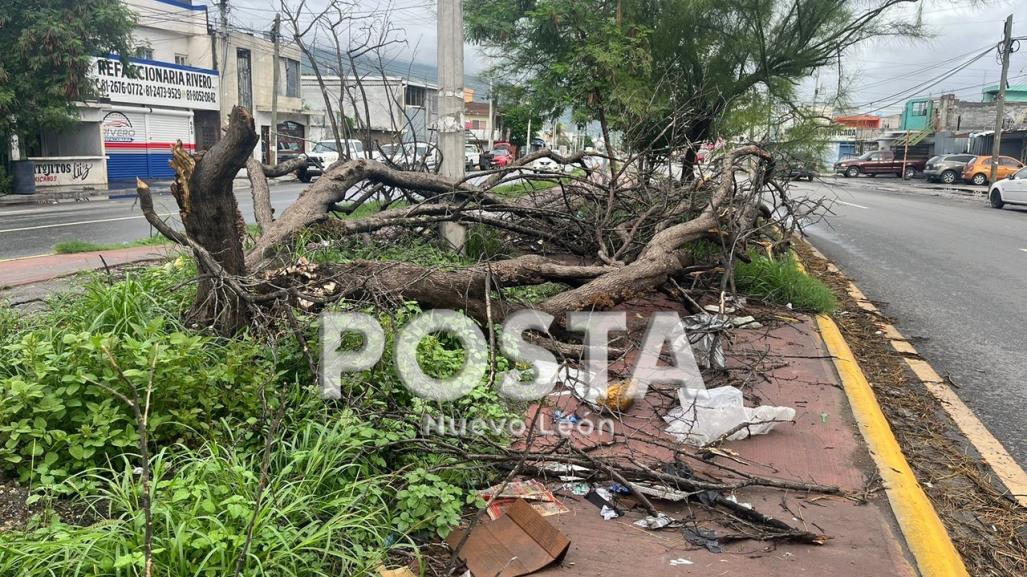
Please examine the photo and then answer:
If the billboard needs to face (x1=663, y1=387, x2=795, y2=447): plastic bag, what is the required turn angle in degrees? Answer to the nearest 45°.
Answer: approximately 45° to its right

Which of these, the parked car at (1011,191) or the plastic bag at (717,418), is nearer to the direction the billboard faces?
the parked car

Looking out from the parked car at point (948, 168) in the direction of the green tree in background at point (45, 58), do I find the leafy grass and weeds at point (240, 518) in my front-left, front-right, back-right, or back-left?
front-left

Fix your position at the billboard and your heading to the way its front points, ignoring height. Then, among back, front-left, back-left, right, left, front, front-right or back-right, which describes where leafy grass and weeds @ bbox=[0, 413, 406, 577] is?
front-right

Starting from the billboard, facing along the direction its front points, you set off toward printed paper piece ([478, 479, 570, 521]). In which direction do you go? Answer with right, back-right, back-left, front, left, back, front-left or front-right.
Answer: front-right

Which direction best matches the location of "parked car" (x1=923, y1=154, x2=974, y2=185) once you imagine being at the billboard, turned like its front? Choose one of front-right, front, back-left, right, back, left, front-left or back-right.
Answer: front-left

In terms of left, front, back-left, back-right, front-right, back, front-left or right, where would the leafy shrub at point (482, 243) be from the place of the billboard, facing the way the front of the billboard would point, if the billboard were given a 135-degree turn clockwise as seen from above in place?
left

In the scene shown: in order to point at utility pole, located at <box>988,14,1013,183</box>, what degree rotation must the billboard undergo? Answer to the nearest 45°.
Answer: approximately 45° to its left

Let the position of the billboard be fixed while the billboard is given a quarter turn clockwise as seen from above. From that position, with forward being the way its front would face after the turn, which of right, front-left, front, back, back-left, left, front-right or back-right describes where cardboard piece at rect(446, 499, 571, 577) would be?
front-left

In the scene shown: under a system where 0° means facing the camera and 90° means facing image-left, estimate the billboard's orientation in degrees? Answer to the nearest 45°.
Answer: approximately 315°

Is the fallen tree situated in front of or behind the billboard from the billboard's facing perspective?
in front
